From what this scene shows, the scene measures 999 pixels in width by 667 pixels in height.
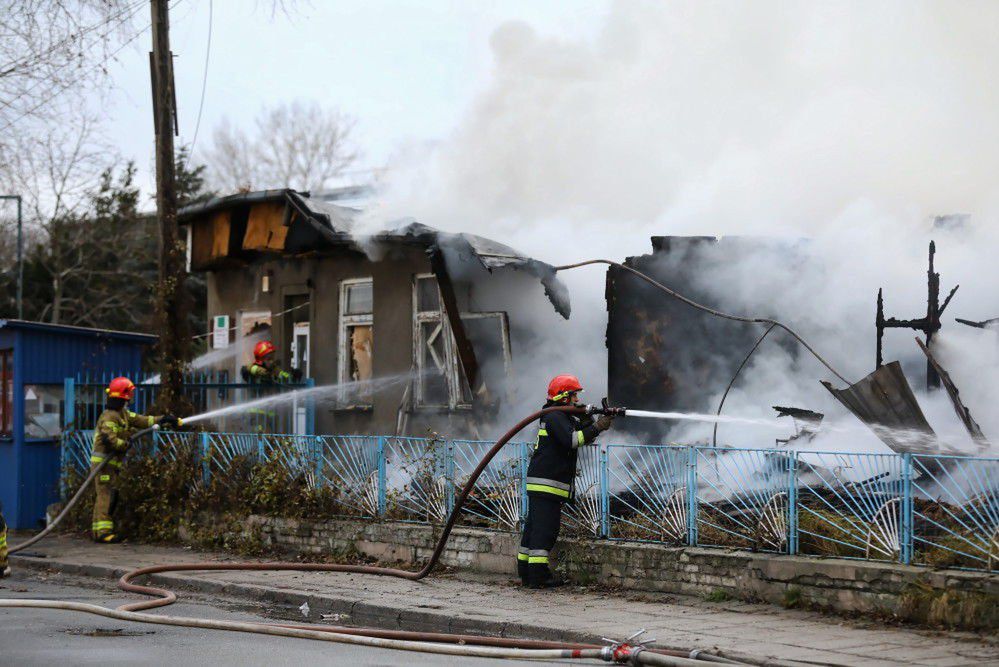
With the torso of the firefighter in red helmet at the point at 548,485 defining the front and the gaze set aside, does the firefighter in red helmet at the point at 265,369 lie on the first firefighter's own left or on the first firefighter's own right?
on the first firefighter's own left

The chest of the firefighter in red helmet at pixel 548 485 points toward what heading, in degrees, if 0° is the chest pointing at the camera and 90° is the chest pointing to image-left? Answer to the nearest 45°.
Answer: approximately 270°

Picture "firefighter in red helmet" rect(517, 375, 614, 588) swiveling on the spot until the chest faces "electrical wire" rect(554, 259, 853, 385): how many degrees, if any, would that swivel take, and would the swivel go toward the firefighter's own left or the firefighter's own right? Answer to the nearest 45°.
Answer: approximately 45° to the firefighter's own left

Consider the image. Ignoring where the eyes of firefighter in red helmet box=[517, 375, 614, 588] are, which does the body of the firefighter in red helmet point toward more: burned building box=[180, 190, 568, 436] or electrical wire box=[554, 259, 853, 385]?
the electrical wire

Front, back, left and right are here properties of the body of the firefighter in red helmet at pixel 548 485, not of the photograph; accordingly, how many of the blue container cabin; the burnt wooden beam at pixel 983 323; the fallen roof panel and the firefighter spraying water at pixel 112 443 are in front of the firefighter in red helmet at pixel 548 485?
2

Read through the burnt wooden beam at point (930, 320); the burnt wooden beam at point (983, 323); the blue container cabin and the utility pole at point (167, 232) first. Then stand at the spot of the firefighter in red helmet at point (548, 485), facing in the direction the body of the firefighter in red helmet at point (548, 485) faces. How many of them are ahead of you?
2

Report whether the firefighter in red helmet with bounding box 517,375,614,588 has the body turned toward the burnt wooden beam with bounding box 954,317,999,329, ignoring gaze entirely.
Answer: yes

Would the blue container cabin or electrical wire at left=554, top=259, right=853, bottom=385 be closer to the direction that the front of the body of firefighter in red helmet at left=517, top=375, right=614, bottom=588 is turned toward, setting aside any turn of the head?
the electrical wire

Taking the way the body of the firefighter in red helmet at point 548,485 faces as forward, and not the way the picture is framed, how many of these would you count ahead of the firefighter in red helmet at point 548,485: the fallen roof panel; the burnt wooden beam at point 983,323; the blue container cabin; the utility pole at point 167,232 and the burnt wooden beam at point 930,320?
3

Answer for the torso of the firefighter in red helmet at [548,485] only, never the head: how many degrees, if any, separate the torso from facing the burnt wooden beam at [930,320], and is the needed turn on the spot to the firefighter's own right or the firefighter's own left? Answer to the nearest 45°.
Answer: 0° — they already face it

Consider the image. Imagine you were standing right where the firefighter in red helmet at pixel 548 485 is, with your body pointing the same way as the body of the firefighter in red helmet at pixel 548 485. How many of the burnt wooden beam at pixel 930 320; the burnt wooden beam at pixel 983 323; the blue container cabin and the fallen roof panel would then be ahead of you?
3

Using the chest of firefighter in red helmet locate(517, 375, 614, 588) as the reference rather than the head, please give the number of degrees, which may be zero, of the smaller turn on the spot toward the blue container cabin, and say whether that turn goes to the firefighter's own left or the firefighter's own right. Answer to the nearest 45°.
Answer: approximately 135° to the firefighter's own left

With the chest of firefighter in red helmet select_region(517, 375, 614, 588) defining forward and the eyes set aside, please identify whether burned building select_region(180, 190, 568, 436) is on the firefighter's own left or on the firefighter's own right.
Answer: on the firefighter's own left
